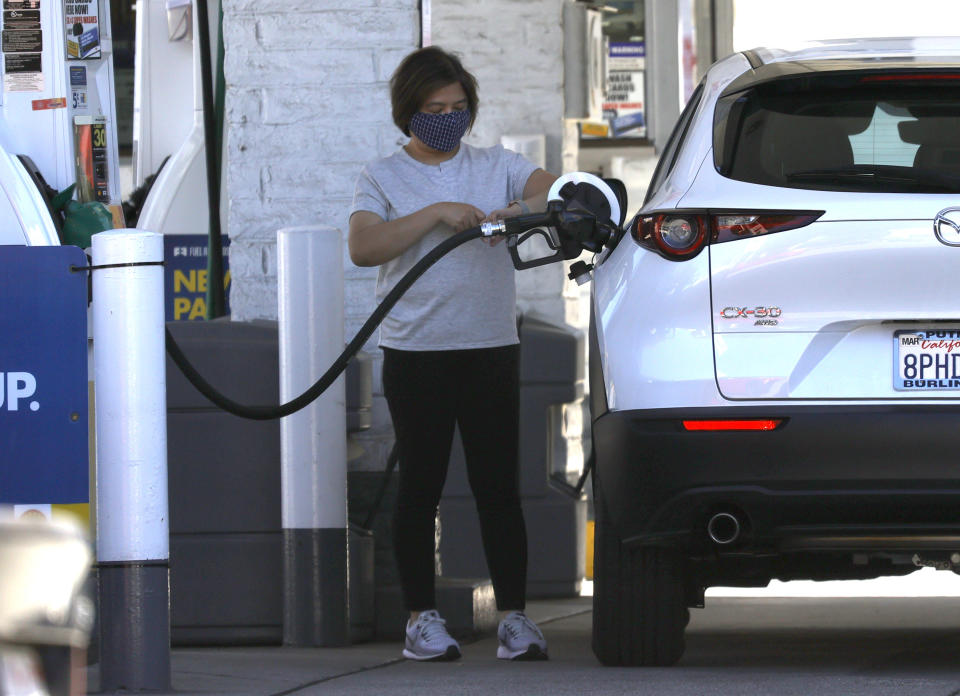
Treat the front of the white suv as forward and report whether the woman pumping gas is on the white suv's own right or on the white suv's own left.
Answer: on the white suv's own left

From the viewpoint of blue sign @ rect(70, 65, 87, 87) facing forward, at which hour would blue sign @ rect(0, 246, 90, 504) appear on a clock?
blue sign @ rect(0, 246, 90, 504) is roughly at 12 o'clock from blue sign @ rect(70, 65, 87, 87).

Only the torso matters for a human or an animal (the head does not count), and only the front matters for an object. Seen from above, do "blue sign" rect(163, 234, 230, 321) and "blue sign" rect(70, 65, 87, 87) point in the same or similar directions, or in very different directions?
same or similar directions

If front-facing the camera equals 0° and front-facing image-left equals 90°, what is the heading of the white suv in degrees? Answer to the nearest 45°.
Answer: approximately 180°

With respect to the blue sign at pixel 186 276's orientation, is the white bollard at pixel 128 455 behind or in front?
in front

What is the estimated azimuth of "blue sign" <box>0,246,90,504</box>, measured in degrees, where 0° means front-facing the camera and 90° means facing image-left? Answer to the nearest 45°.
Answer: approximately 0°

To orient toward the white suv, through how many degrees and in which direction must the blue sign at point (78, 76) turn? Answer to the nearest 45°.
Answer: approximately 45° to its left

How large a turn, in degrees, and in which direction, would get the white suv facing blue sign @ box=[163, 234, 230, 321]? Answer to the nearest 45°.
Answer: approximately 45° to its left

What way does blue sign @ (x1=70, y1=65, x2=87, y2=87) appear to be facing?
toward the camera

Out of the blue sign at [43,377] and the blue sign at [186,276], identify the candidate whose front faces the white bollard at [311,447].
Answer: the blue sign at [186,276]

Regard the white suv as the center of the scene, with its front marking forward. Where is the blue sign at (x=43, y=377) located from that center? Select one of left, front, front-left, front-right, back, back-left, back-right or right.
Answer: left

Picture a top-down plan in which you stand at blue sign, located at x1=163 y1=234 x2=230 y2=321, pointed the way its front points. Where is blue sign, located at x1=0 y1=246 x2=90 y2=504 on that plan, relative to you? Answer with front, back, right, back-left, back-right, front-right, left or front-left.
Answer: front

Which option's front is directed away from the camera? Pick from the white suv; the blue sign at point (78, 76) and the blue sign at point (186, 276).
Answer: the white suv
